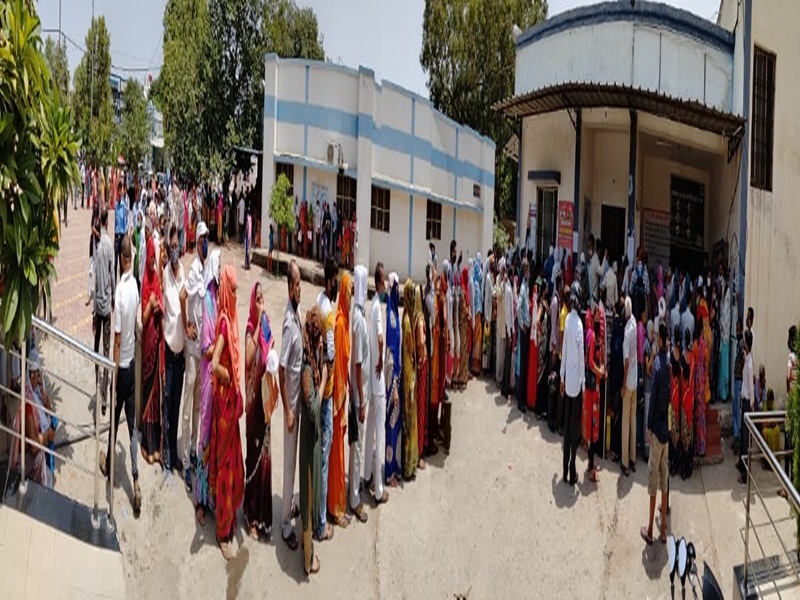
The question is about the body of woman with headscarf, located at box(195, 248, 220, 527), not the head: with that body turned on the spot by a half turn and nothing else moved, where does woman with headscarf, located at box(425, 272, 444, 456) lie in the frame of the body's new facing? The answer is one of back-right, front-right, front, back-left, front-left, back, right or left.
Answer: back-right

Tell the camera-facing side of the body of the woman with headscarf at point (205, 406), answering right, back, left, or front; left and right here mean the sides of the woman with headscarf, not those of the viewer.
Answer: right

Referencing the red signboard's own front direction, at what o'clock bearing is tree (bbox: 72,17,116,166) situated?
The tree is roughly at 4 o'clock from the red signboard.

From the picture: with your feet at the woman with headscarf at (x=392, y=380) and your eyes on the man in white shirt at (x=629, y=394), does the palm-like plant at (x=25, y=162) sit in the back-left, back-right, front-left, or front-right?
back-right

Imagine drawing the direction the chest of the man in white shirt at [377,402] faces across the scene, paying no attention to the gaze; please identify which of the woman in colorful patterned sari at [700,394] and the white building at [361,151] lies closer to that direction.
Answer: the woman in colorful patterned sari

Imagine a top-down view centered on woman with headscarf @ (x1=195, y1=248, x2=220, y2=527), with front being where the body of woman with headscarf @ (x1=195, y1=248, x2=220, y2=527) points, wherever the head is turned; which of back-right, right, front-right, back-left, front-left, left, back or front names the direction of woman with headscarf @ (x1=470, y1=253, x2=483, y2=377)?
front-left

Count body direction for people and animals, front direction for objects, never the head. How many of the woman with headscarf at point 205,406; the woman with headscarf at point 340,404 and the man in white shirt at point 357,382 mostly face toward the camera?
0

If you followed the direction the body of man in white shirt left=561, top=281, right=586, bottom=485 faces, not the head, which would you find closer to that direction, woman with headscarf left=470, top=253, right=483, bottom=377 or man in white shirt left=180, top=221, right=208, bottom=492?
the woman with headscarf

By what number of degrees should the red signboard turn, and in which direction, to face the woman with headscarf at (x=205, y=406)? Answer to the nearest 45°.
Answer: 0° — it already faces them

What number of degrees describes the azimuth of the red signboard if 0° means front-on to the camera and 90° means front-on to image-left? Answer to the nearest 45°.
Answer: approximately 0°

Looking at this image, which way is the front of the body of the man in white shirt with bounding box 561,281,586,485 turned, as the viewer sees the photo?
away from the camera

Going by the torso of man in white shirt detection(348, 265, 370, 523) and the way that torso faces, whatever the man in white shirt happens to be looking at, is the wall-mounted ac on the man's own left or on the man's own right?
on the man's own left

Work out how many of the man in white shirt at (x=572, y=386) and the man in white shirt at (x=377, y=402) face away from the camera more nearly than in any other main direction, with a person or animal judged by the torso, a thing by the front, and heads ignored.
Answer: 1

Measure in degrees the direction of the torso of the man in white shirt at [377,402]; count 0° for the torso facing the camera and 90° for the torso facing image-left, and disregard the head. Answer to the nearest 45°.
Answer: approximately 270°

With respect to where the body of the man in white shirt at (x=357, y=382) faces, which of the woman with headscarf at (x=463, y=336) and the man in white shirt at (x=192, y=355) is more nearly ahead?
the woman with headscarf

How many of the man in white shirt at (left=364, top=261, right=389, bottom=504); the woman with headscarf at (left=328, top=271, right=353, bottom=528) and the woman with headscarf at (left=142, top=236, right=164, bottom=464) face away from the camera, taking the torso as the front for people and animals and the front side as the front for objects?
0

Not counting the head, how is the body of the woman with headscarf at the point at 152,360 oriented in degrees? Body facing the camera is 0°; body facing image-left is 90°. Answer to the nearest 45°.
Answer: approximately 315°
